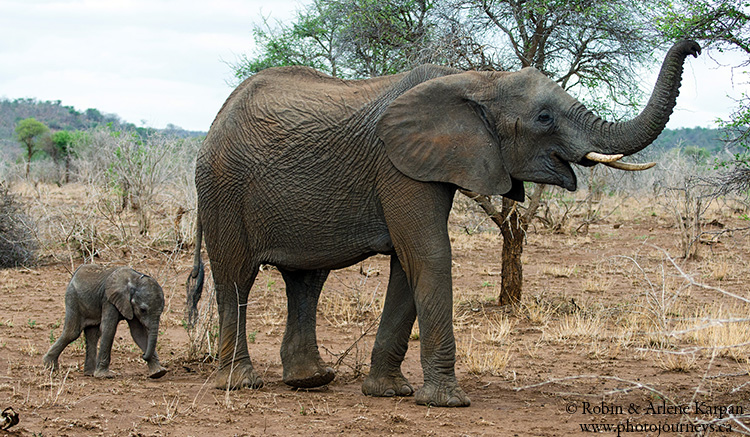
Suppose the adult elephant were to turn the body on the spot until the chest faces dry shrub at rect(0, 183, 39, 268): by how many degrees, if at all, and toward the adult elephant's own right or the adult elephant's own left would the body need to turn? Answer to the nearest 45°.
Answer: approximately 135° to the adult elephant's own left

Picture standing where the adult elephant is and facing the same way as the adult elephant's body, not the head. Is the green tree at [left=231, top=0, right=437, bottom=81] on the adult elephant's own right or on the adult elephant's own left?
on the adult elephant's own left

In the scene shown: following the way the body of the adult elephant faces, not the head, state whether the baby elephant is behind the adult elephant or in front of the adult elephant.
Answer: behind

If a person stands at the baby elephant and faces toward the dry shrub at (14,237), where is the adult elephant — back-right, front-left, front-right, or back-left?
back-right

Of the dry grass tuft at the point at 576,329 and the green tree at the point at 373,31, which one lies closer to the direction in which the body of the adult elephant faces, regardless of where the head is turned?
the dry grass tuft

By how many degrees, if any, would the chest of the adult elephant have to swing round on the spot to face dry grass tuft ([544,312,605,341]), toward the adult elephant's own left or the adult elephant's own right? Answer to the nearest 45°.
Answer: approximately 45° to the adult elephant's own left

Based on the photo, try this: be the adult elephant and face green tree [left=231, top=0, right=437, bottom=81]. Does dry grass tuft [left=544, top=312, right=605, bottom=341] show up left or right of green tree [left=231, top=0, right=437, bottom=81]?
right

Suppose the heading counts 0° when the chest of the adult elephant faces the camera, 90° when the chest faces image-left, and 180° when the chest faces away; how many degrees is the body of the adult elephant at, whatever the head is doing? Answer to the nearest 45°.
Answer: approximately 270°

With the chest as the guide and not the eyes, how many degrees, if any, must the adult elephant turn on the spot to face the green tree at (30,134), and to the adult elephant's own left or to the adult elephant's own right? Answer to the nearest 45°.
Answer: approximately 135° to the adult elephant's own left
